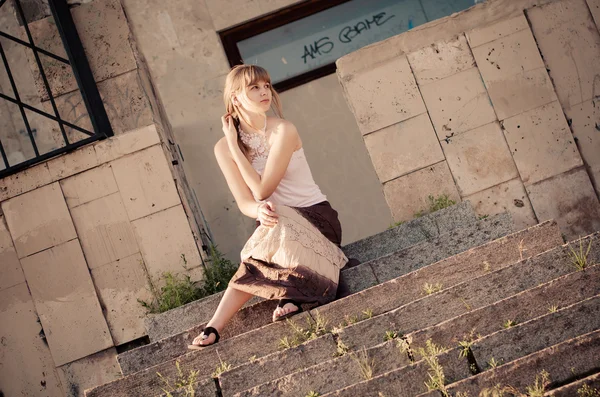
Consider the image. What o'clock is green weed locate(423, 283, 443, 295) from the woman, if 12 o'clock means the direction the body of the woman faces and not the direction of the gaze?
The green weed is roughly at 9 o'clock from the woman.

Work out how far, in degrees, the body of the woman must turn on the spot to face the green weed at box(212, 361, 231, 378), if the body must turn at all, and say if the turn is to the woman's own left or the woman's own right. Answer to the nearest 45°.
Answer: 0° — they already face it

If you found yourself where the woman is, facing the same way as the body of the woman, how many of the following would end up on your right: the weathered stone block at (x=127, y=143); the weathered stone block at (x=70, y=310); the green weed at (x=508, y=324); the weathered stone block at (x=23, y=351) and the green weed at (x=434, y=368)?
3

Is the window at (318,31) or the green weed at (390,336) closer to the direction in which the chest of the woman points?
the green weed

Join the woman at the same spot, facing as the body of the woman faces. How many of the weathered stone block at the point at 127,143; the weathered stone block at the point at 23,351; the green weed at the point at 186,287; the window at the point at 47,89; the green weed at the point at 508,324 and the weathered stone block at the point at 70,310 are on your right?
5

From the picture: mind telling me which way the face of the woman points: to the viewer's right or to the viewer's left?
to the viewer's right

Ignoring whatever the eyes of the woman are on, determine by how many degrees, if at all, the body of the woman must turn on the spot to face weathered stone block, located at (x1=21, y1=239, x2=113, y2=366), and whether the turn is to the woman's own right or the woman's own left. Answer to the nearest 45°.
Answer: approximately 90° to the woman's own right

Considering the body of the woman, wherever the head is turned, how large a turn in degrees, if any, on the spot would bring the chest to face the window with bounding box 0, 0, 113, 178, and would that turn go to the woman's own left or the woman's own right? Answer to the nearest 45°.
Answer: approximately 90° to the woman's own right

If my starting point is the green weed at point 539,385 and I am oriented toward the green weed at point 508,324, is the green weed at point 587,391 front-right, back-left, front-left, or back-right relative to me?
back-right

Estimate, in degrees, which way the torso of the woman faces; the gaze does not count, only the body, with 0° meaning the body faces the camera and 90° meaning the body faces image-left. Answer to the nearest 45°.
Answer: approximately 45°

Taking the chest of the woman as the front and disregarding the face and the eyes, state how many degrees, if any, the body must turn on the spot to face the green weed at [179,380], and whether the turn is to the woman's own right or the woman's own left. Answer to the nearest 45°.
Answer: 0° — they already face it

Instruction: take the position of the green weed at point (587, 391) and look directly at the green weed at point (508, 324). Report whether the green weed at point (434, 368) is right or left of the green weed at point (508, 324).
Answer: left
